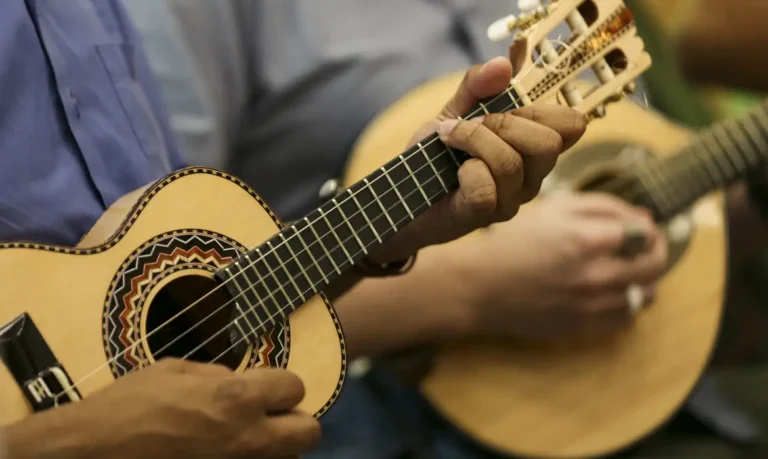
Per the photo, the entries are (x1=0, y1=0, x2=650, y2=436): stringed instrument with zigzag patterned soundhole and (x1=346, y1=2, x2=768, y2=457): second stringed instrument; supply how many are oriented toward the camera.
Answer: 2

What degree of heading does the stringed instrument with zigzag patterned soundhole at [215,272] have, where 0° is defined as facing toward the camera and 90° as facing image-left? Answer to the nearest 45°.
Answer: approximately 0°

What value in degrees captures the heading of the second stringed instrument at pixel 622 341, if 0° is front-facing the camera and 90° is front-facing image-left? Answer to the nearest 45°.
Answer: approximately 0°
